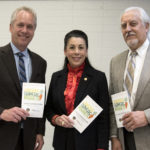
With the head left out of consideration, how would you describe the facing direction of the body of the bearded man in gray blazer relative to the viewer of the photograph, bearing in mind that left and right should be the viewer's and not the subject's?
facing the viewer and to the left of the viewer

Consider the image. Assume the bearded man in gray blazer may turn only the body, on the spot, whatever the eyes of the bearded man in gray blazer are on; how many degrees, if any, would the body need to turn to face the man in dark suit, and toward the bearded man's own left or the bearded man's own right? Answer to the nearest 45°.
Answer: approximately 45° to the bearded man's own right
